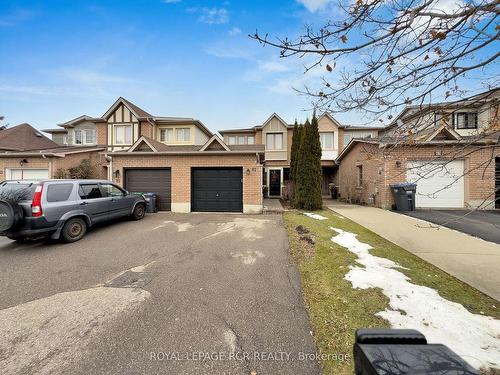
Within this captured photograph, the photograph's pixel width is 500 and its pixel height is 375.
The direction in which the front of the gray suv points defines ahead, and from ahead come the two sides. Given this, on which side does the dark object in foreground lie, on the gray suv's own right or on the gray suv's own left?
on the gray suv's own right

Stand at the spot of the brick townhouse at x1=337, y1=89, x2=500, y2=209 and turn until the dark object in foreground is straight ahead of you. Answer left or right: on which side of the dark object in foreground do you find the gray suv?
right

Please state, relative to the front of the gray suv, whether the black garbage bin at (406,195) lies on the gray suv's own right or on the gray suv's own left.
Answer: on the gray suv's own right

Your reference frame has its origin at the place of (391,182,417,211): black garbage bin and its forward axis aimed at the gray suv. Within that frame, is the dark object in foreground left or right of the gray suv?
left

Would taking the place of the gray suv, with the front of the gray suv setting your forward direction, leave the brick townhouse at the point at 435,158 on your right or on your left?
on your right

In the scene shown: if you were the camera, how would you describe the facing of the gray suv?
facing away from the viewer and to the right of the viewer
